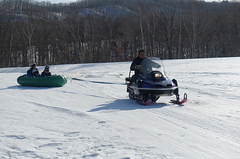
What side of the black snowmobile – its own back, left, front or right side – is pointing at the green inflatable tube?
back

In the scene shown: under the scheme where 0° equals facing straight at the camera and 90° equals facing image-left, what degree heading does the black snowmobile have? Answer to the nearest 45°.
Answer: approximately 315°
